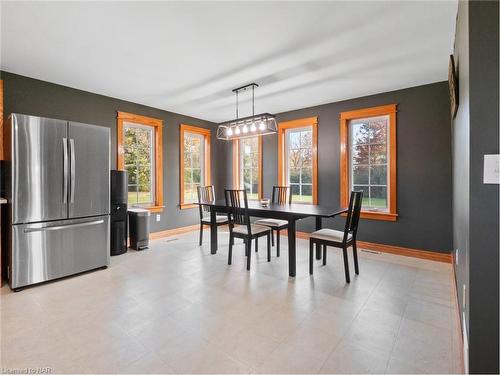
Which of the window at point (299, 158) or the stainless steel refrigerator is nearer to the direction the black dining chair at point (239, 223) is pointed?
the window

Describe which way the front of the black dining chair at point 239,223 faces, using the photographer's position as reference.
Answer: facing away from the viewer and to the right of the viewer

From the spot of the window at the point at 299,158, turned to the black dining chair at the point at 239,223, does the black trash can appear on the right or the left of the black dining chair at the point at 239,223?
right

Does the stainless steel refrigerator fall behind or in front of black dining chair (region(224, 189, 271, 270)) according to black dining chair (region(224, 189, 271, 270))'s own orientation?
behind

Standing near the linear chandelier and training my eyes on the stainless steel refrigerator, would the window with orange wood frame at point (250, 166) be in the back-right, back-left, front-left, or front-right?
back-right

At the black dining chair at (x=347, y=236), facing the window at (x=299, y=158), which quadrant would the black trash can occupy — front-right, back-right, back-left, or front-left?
front-left

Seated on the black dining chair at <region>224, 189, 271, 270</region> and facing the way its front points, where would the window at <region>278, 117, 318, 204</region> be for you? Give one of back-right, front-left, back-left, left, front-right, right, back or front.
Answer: front

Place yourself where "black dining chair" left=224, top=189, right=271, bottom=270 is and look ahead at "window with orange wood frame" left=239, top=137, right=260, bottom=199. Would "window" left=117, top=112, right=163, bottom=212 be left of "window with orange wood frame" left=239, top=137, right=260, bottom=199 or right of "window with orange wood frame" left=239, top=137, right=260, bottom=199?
left

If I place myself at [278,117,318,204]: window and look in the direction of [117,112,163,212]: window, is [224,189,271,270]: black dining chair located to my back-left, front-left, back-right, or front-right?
front-left

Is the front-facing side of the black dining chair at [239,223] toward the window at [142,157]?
no

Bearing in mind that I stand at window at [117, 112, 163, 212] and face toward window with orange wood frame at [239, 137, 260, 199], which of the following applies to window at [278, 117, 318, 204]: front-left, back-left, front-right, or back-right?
front-right

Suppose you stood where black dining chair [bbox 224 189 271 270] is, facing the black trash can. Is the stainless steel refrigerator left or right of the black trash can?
left

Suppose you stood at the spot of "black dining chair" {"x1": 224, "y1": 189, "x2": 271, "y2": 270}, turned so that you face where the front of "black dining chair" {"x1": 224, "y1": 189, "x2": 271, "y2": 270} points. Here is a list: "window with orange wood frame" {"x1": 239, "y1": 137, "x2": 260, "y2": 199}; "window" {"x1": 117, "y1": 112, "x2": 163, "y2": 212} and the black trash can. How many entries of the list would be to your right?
0

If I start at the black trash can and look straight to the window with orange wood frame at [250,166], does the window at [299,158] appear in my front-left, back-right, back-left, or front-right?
front-right

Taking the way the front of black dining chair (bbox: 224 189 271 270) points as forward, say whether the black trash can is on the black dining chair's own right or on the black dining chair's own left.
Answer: on the black dining chair's own left

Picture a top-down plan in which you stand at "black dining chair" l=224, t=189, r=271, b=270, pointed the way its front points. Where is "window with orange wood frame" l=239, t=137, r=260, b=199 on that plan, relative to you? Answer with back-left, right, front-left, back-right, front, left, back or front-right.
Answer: front-left
